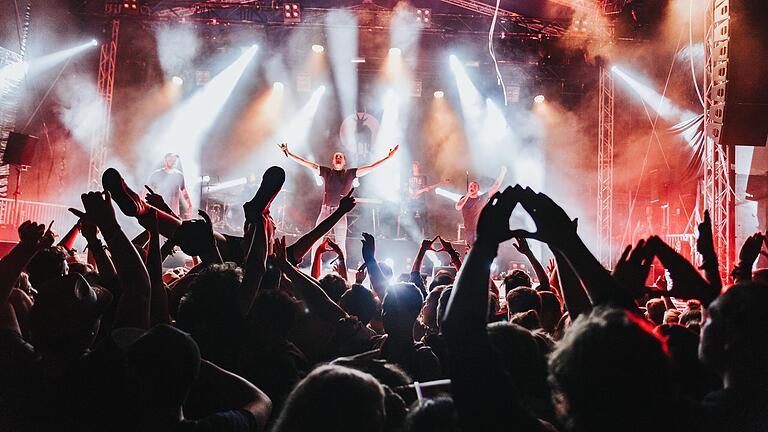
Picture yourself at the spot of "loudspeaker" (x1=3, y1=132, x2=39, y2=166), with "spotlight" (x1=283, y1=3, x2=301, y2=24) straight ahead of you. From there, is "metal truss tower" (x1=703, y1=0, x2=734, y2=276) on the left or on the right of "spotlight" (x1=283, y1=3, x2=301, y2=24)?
right

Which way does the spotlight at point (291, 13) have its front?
toward the camera

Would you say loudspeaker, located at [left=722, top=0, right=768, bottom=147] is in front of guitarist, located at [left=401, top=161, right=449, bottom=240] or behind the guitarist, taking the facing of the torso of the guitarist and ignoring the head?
in front

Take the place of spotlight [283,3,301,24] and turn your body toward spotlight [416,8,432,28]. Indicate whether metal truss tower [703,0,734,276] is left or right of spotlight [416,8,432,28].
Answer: right

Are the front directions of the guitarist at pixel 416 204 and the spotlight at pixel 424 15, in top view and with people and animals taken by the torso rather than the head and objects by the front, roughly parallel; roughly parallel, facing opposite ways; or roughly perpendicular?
roughly parallel

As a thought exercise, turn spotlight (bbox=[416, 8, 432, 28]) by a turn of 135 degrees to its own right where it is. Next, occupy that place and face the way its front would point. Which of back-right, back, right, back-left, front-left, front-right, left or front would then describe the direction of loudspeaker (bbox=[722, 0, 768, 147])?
back

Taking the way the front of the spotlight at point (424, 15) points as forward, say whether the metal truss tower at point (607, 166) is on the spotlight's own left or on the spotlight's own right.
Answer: on the spotlight's own left

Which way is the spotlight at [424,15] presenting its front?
toward the camera

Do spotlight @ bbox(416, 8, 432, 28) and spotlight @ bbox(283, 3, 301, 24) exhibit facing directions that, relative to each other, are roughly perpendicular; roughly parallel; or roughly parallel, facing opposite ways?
roughly parallel

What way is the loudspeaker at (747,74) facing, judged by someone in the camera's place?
facing the viewer

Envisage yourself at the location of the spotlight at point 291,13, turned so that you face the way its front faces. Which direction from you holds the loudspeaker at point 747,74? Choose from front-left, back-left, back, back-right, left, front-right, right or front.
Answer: front-left

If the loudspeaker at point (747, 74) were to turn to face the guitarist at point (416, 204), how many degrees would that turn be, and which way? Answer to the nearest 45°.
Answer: approximately 135° to its right

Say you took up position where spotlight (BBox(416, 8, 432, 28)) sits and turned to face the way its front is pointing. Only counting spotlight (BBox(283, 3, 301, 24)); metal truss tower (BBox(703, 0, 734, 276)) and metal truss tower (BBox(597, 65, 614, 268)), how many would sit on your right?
1

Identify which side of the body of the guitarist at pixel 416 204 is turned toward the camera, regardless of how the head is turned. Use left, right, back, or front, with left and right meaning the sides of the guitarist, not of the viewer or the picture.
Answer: front

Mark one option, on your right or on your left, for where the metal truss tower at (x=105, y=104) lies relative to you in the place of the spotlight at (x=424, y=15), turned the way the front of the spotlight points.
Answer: on your right
